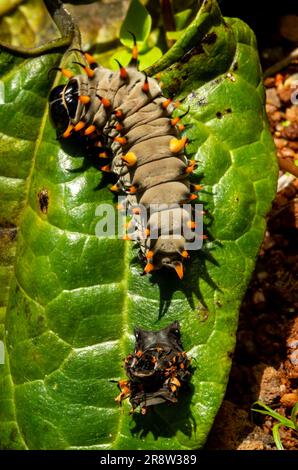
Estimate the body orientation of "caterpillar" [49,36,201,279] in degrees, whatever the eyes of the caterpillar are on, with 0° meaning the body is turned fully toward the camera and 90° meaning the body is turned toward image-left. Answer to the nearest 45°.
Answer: approximately 90°
